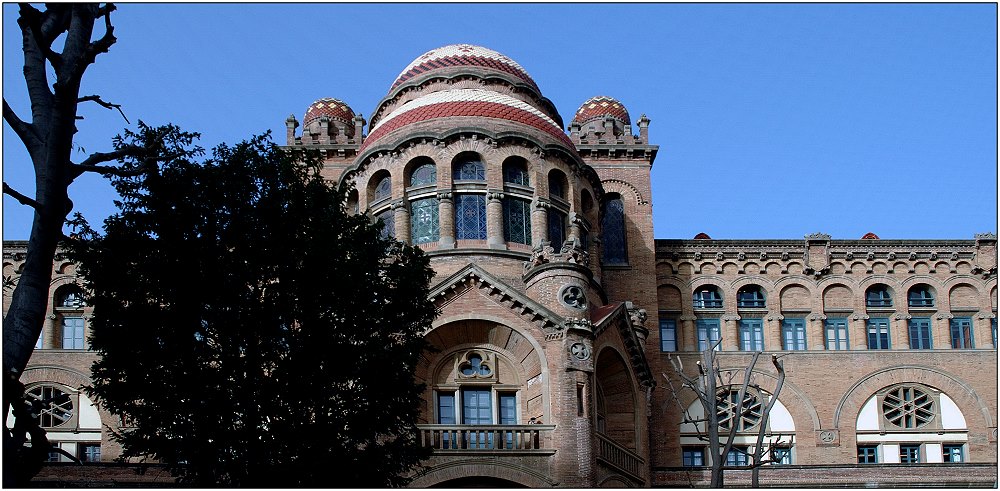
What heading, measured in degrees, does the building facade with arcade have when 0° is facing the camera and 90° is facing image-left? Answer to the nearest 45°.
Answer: approximately 0°

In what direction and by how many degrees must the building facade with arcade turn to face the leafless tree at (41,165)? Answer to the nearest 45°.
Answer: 0° — it already faces it
